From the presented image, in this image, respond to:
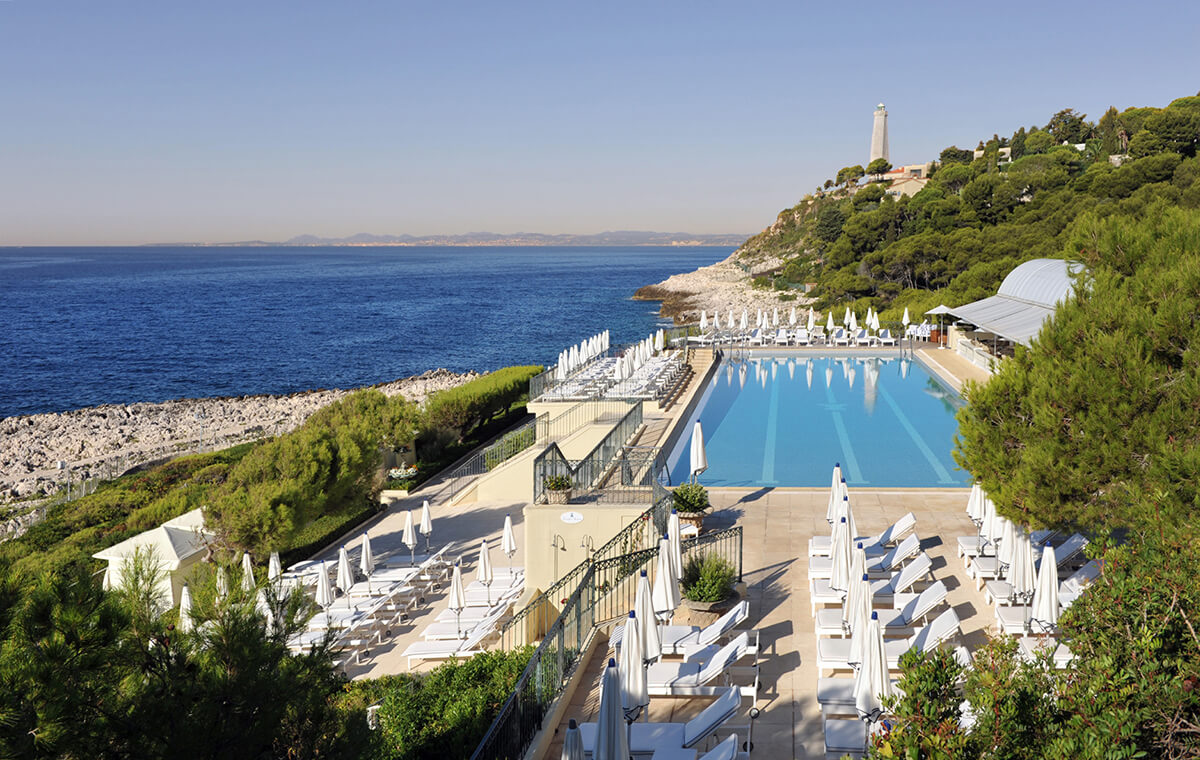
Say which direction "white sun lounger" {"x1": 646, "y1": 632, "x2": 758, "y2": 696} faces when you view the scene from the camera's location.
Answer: facing to the left of the viewer

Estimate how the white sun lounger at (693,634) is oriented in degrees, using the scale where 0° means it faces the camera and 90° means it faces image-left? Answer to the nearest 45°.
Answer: approximately 90°

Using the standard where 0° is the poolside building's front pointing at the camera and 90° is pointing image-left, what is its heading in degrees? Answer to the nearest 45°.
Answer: approximately 45°

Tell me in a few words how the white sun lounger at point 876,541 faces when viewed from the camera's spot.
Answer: facing to the left of the viewer

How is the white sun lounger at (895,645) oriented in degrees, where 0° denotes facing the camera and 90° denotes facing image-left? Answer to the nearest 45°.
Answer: approximately 90°

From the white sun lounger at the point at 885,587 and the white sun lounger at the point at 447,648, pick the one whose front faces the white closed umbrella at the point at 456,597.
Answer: the white sun lounger at the point at 885,587

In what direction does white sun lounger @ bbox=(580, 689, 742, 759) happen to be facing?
to the viewer's left

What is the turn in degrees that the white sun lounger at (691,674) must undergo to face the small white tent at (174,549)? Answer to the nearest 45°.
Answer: approximately 45° to its right

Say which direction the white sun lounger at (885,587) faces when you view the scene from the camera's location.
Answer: facing to the left of the viewer

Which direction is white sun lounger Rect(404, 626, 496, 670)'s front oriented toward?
to the viewer's left
